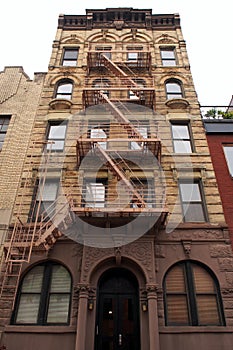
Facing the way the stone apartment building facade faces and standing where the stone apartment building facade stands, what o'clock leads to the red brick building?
The red brick building is roughly at 9 o'clock from the stone apartment building facade.

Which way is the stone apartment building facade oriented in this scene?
toward the camera
